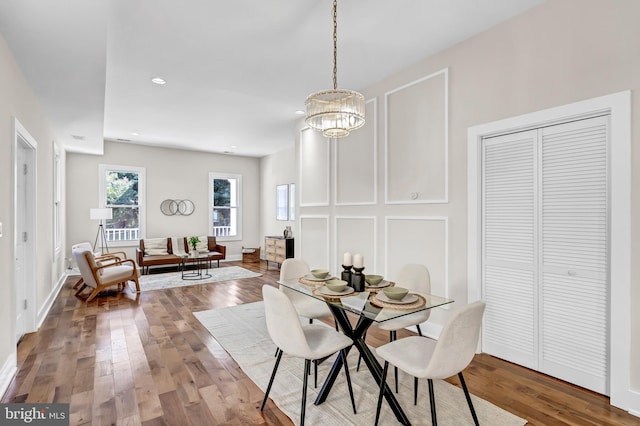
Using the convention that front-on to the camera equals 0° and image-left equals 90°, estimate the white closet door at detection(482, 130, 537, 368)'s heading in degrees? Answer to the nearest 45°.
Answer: approximately 45°

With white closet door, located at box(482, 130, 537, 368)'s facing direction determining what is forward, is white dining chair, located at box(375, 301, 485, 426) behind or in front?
in front

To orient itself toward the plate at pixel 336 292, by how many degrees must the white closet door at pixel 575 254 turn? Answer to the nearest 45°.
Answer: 0° — it already faces it

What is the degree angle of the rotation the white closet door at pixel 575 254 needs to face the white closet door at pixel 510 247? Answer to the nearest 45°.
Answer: approximately 45° to its right

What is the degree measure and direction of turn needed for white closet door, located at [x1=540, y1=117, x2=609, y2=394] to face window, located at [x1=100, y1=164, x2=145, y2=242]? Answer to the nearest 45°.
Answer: approximately 45° to its right

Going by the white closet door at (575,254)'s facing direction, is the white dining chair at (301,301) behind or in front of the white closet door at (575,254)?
in front

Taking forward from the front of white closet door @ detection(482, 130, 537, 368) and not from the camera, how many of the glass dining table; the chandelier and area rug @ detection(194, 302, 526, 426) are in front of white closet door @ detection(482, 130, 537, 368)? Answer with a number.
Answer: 3

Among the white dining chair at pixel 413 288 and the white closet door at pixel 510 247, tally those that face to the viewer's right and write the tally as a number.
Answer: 0

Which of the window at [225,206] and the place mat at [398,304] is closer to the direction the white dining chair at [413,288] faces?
the place mat

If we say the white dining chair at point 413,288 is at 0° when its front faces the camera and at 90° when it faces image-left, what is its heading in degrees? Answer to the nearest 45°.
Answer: approximately 45°

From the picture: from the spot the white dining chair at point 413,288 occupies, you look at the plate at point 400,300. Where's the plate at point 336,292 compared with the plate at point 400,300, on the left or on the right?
right

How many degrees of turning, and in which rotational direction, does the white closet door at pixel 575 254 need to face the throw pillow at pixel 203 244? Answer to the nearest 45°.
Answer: approximately 45° to its right
